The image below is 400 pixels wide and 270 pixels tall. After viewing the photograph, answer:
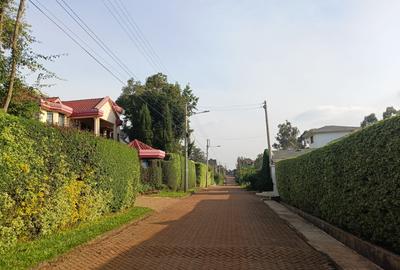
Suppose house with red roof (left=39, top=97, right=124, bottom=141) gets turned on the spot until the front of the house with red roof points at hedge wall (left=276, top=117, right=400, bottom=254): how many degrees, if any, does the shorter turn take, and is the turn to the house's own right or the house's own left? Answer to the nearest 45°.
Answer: approximately 45° to the house's own right

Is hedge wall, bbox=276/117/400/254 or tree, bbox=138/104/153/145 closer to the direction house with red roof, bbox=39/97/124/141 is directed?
the hedge wall

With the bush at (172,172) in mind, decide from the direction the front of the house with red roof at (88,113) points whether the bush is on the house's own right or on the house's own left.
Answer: on the house's own left

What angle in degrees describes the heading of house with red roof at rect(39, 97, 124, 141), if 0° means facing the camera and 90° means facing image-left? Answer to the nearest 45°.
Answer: approximately 315°

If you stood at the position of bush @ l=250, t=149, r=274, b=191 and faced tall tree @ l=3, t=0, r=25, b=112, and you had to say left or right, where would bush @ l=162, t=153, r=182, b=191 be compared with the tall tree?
right

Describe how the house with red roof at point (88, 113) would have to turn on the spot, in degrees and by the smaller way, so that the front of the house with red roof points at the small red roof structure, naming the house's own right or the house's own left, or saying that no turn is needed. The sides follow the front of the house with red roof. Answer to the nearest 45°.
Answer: approximately 90° to the house's own left

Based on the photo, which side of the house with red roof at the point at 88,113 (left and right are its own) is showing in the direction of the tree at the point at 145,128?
left
